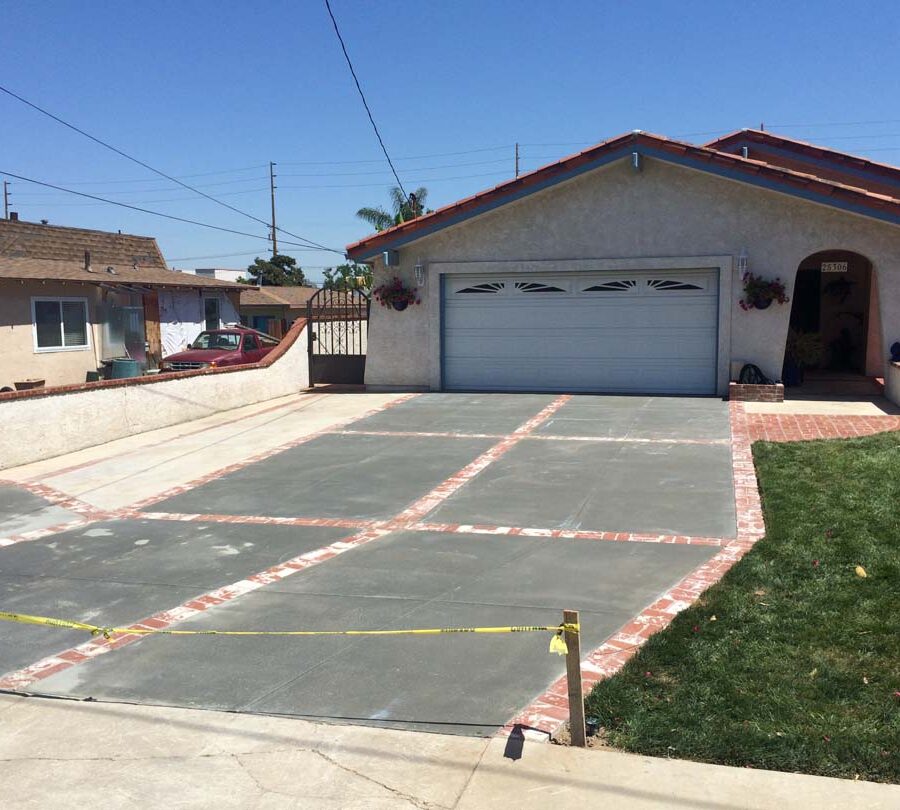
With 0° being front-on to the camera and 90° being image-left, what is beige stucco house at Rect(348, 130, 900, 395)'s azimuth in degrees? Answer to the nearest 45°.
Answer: approximately 0°

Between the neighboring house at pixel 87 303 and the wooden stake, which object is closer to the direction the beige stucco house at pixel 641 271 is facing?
the wooden stake

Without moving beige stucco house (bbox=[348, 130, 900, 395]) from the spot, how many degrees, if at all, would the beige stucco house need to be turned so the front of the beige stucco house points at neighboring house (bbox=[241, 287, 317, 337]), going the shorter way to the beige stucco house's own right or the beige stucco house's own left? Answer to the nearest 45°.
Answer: approximately 135° to the beige stucco house's own right

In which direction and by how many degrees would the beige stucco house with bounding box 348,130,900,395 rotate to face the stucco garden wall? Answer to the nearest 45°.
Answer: approximately 45° to its right

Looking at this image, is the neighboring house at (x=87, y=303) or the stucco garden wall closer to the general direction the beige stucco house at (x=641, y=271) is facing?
the stucco garden wall

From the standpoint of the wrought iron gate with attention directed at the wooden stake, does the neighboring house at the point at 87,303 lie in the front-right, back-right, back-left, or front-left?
back-right

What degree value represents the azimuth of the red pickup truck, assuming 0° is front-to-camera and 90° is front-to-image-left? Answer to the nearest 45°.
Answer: approximately 45°

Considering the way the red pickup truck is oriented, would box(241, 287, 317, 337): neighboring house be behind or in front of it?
behind

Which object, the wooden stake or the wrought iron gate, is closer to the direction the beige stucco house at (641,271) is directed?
the wooden stake
